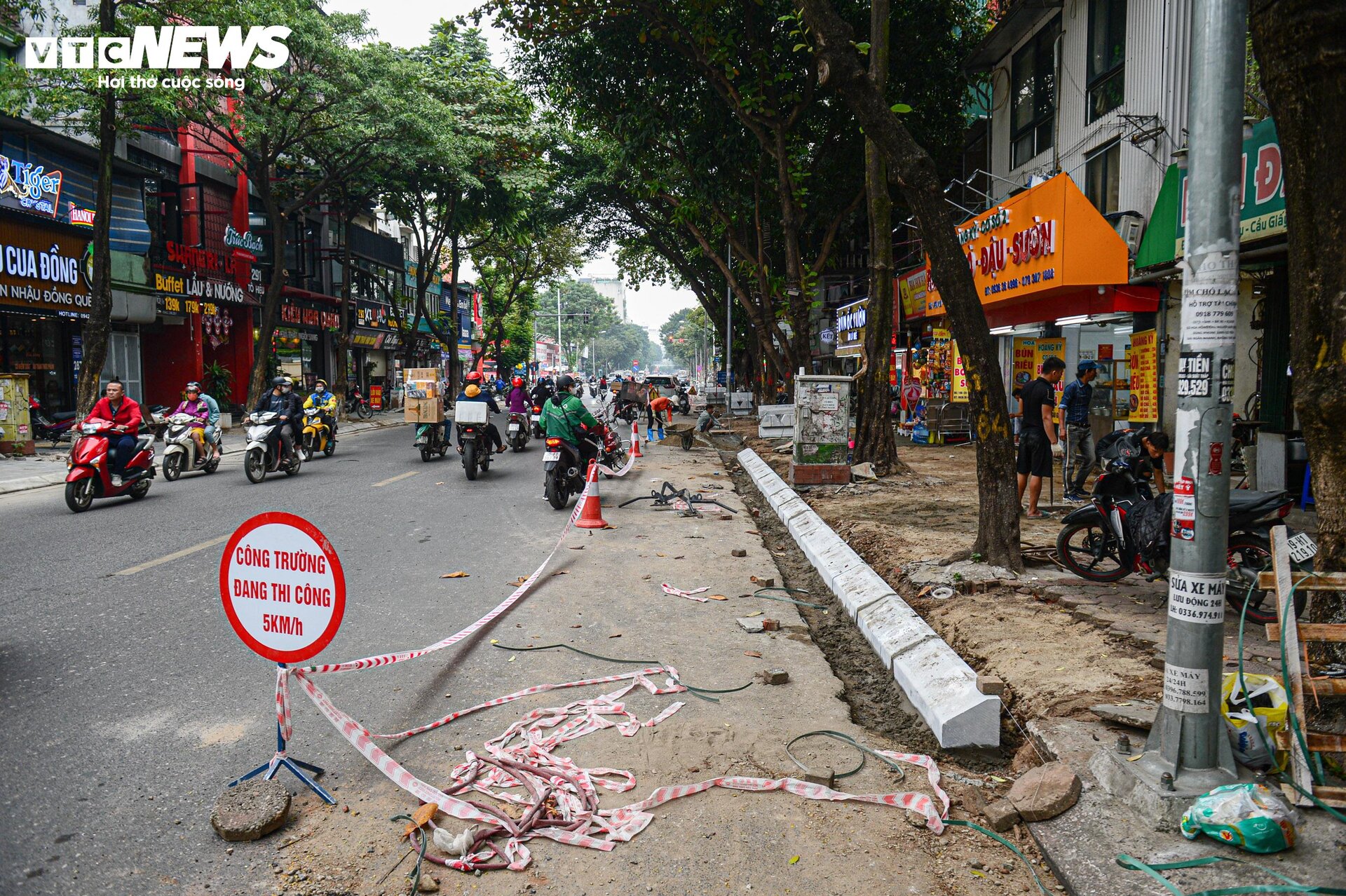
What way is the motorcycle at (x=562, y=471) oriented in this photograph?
away from the camera

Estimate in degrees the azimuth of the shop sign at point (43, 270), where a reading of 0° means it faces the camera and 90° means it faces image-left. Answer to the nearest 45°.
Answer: approximately 315°

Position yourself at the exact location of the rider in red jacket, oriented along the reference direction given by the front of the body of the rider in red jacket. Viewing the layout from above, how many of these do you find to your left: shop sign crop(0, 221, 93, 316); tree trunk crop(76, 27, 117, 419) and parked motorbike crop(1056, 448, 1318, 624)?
1

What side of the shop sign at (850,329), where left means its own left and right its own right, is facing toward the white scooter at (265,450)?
front

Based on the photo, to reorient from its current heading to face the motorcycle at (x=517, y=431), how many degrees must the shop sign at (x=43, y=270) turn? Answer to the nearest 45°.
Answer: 0° — it already faces it

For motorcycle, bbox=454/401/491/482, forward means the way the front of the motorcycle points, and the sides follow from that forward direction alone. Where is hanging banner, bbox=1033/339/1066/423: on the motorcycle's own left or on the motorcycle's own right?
on the motorcycle's own right

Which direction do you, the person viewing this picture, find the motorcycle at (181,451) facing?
facing the viewer and to the left of the viewer

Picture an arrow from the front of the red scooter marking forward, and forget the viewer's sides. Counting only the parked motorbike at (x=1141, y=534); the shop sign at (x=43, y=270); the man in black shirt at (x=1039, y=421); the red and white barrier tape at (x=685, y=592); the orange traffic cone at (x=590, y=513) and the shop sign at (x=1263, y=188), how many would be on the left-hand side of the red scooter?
5

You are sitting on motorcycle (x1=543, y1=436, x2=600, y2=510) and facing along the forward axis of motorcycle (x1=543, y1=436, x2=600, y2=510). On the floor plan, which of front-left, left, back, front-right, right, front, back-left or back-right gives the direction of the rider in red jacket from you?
left

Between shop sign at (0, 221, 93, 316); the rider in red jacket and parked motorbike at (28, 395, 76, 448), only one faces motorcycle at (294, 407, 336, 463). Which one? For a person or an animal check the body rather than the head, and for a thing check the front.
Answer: the shop sign
